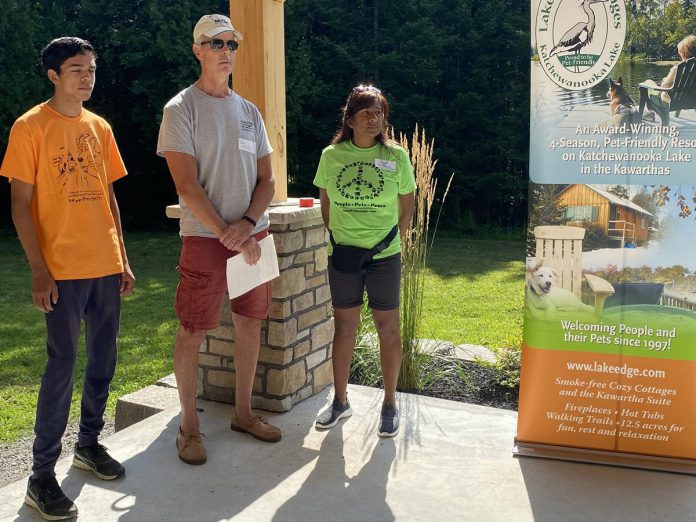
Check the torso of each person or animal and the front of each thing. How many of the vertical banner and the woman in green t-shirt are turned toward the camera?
2

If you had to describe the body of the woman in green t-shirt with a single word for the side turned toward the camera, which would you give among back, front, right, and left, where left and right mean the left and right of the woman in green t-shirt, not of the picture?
front

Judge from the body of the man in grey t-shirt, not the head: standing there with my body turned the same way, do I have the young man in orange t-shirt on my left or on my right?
on my right

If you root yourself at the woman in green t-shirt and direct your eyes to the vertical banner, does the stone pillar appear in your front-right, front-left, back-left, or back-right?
back-left

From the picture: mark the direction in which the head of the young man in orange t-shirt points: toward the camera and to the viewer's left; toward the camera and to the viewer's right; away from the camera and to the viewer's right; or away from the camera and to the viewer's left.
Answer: toward the camera and to the viewer's right

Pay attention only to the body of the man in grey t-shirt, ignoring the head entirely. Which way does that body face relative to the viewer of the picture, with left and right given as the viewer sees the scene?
facing the viewer and to the right of the viewer

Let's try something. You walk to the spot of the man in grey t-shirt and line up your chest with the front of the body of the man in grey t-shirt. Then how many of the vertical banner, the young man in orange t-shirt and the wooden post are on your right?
1

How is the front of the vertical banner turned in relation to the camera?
facing the viewer

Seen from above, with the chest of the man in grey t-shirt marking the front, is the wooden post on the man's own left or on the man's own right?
on the man's own left

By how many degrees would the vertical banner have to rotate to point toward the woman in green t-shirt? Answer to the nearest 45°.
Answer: approximately 90° to its right

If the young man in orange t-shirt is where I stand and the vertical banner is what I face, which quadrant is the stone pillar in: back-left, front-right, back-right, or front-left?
front-left

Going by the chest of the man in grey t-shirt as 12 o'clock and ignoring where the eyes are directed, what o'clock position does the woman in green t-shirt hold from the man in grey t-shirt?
The woman in green t-shirt is roughly at 10 o'clock from the man in grey t-shirt.

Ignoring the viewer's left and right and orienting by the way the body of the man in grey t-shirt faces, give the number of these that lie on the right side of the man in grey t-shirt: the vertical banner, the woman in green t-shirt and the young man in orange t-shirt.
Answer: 1

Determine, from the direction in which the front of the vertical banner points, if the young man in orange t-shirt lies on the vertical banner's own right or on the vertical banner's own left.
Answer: on the vertical banner's own right

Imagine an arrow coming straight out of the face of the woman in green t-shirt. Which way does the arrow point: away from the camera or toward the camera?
toward the camera

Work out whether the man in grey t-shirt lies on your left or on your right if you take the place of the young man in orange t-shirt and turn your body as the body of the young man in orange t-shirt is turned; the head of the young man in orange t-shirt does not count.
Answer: on your left

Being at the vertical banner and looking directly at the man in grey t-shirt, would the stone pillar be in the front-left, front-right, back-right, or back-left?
front-right

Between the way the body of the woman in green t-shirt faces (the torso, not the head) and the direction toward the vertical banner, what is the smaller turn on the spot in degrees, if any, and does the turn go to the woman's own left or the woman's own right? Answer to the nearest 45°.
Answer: approximately 90° to the woman's own left
